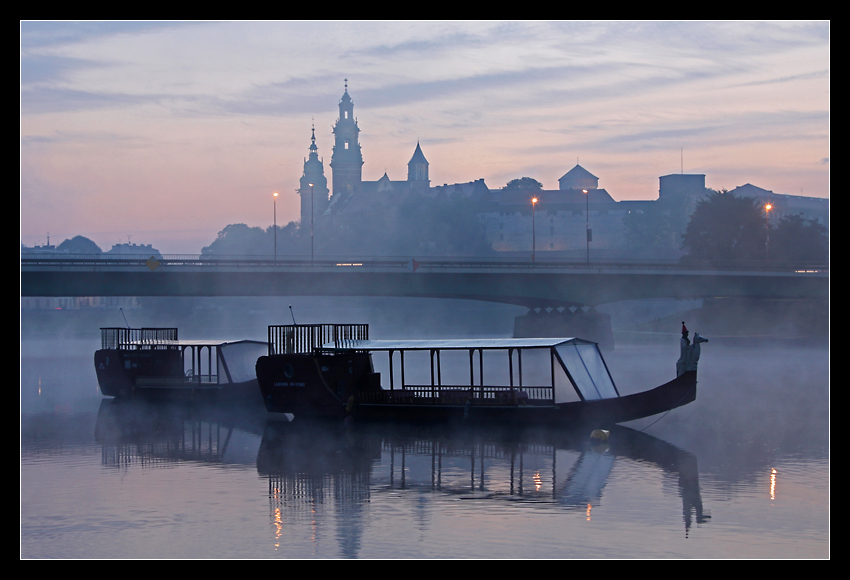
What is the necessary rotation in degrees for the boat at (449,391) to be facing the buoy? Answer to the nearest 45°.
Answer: approximately 45° to its right

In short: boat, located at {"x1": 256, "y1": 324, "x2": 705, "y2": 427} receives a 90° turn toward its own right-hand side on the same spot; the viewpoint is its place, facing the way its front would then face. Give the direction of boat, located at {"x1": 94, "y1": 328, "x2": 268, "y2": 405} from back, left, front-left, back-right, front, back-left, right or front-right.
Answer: back-right

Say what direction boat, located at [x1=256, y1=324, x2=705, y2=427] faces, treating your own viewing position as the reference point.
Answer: facing to the right of the viewer
